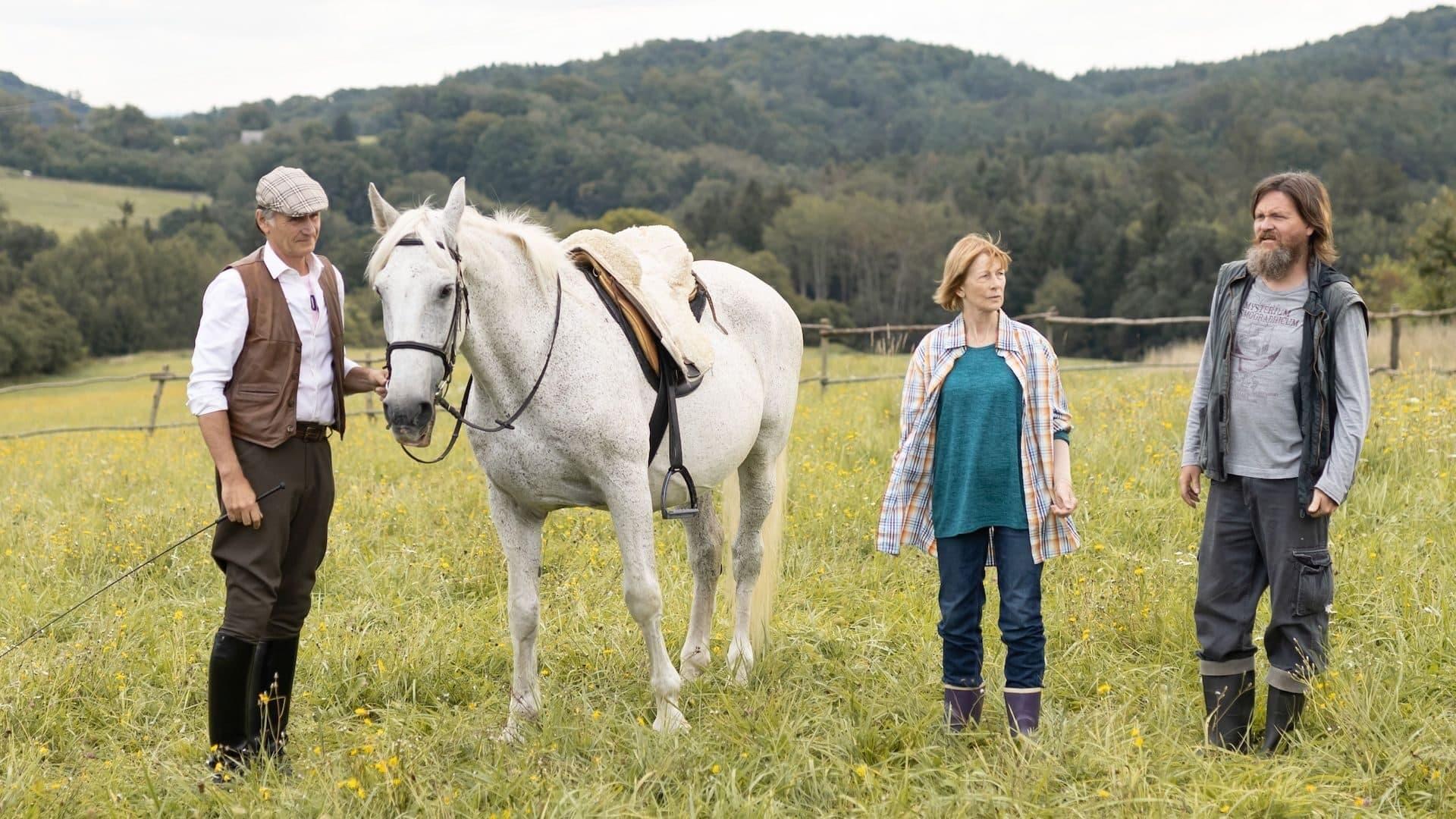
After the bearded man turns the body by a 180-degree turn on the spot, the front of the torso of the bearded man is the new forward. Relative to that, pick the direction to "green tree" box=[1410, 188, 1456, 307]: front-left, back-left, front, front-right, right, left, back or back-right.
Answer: front-left

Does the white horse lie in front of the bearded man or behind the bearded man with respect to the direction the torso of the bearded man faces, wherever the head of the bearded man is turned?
in front

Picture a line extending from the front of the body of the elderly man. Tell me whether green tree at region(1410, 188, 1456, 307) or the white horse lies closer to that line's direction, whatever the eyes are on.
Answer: the white horse

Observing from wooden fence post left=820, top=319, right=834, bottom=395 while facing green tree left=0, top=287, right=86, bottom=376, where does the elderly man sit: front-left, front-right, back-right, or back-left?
back-left

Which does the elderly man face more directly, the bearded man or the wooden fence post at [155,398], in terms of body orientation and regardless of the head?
the bearded man

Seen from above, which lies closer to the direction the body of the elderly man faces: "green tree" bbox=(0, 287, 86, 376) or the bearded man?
the bearded man

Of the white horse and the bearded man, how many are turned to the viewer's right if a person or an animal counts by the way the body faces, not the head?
0

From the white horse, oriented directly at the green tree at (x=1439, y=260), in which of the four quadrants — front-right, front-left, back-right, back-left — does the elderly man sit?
back-left

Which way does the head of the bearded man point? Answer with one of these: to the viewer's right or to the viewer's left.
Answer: to the viewer's left

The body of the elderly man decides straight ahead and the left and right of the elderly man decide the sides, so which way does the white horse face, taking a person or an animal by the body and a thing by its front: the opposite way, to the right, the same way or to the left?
to the right

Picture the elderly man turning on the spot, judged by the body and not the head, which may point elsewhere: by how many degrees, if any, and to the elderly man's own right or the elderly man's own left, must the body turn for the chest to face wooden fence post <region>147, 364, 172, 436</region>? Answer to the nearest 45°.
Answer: approximately 135° to the elderly man's own left

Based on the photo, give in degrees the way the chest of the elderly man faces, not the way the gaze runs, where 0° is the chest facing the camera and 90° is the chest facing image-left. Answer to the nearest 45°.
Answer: approximately 315°
